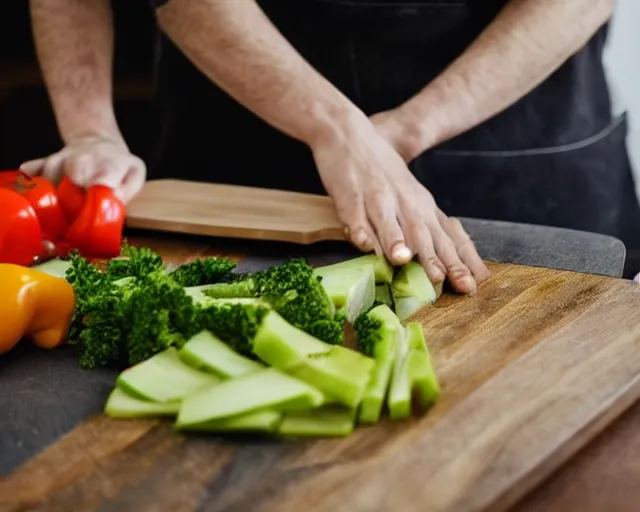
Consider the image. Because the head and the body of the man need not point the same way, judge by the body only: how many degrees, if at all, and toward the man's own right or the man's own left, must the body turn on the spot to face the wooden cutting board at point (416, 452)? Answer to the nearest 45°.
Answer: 0° — they already face it

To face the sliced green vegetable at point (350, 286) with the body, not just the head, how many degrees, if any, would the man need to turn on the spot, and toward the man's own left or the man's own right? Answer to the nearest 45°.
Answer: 0° — they already face it

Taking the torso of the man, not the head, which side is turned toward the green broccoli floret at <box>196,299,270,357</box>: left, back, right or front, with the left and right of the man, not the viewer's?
front

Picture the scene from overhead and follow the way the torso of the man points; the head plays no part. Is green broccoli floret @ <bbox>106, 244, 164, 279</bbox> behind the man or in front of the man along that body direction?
in front

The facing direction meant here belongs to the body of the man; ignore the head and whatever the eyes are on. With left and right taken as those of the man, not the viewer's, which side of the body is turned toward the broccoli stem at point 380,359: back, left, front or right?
front

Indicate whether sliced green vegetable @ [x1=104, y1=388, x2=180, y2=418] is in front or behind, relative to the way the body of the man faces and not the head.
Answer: in front

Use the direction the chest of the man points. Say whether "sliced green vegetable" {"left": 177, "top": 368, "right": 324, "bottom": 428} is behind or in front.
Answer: in front

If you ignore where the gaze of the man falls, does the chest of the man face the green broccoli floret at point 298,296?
yes

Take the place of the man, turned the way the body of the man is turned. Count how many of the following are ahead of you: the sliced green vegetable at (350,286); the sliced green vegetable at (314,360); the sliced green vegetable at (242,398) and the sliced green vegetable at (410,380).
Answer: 4

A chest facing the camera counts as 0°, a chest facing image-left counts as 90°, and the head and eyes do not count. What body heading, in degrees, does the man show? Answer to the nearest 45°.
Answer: approximately 0°

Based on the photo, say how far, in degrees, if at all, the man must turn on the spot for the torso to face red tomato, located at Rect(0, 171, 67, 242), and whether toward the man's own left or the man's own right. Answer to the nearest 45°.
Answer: approximately 45° to the man's own right

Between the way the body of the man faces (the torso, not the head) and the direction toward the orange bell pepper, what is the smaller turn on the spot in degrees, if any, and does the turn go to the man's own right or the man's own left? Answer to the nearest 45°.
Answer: approximately 45° to the man's own right

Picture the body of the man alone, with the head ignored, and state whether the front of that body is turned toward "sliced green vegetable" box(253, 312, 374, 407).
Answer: yes
